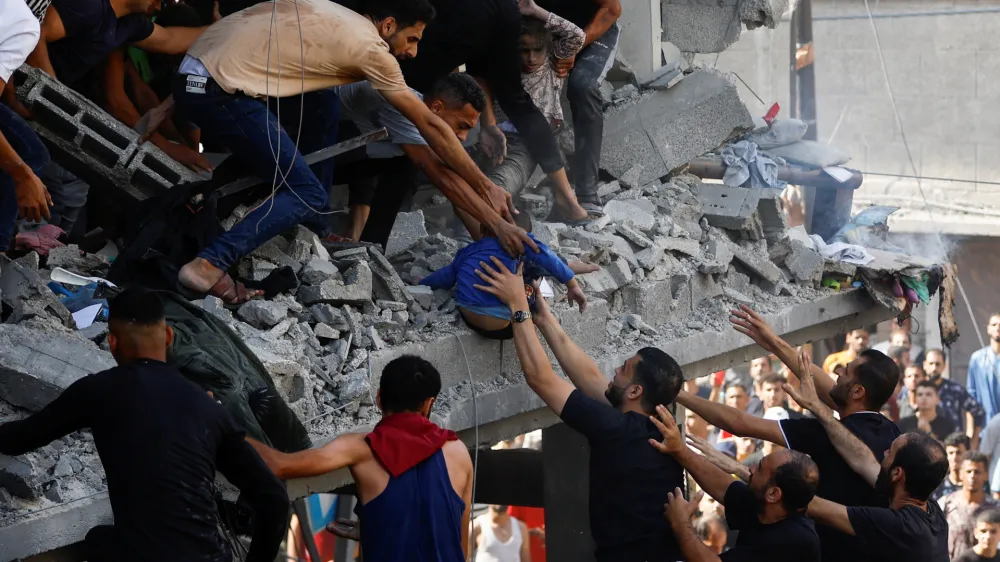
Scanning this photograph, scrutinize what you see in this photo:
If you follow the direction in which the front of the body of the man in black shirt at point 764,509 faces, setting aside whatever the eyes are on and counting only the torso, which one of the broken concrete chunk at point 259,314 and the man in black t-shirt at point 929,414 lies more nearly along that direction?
the broken concrete chunk

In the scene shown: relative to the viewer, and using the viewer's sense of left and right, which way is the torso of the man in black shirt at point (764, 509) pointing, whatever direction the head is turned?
facing to the left of the viewer

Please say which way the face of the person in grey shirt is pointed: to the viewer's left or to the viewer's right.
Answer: to the viewer's right

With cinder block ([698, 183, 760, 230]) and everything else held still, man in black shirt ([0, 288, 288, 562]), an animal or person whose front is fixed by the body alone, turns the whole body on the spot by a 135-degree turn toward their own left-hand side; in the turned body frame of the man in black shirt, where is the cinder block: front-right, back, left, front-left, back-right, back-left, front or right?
back

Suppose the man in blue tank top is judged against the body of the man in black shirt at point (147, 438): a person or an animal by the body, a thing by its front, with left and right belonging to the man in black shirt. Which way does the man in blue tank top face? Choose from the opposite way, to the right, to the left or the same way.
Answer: the same way

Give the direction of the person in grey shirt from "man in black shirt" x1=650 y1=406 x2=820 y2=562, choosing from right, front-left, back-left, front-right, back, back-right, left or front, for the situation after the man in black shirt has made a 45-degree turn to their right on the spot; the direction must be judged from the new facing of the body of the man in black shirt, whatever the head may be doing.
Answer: front

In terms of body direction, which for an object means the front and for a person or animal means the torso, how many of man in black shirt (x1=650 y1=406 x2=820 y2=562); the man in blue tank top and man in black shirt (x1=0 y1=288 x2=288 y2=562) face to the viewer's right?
0

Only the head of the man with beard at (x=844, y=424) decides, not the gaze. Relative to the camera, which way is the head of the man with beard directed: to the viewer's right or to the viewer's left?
to the viewer's left

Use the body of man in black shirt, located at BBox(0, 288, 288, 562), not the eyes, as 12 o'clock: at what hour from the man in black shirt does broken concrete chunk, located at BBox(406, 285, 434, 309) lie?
The broken concrete chunk is roughly at 1 o'clock from the man in black shirt.

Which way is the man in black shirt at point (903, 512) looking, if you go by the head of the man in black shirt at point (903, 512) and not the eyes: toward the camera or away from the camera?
away from the camera

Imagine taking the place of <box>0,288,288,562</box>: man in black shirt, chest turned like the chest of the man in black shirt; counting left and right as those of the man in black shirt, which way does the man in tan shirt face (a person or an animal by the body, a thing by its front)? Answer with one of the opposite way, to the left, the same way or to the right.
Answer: to the right

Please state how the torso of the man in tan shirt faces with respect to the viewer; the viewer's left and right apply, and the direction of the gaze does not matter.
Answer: facing to the right of the viewer

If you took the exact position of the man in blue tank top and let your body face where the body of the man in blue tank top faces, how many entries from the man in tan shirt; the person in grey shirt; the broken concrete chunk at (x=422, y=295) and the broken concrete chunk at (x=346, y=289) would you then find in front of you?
4

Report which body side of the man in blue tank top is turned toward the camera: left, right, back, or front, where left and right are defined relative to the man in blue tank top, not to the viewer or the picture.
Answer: back

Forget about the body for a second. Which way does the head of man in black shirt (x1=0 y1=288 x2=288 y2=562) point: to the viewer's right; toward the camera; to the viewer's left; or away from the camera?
away from the camera

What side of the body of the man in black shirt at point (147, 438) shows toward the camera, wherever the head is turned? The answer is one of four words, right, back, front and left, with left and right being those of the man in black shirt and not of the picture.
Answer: back
